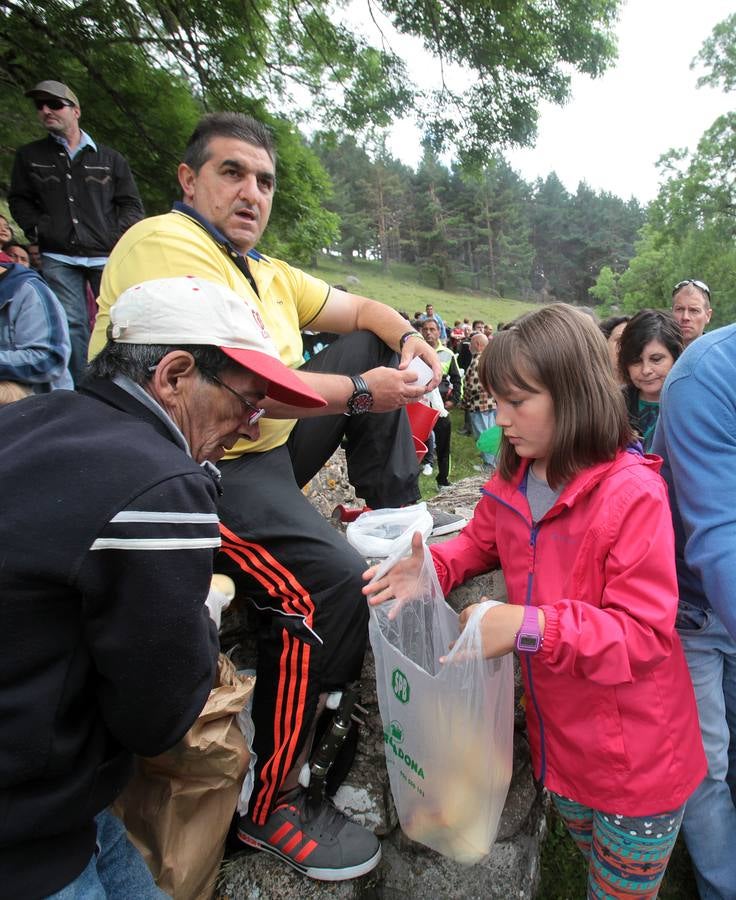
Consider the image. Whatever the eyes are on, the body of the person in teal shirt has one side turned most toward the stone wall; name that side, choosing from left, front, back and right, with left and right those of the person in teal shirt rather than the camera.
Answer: front

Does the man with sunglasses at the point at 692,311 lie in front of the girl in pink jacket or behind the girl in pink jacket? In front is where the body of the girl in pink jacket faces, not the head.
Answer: behind

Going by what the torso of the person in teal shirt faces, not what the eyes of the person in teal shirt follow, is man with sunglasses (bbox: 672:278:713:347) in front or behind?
behind

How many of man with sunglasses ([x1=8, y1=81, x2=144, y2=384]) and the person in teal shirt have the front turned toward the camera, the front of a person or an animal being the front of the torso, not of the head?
2

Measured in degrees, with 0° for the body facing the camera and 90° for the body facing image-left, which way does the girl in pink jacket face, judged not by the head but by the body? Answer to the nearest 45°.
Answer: approximately 45°

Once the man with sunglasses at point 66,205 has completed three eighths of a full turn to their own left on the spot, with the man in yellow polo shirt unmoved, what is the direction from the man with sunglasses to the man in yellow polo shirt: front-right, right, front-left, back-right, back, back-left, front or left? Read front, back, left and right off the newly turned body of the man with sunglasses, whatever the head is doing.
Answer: back-right

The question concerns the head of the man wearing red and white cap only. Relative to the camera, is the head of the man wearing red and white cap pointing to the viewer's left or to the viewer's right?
to the viewer's right

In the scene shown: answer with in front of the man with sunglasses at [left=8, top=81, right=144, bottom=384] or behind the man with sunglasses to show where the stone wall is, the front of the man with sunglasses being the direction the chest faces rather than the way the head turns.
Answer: in front

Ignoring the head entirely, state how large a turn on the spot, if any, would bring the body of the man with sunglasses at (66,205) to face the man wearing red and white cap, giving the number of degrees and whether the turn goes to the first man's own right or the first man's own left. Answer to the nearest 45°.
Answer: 0° — they already face them

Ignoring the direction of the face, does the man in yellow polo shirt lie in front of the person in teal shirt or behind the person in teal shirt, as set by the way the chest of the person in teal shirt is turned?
in front

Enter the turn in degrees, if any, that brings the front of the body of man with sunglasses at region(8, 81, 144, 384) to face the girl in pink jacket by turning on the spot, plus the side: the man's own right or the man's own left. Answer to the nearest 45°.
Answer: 0° — they already face them
